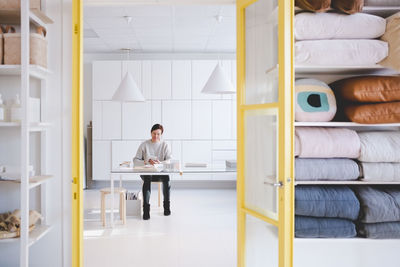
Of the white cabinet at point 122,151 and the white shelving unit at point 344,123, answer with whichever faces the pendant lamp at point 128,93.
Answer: the white cabinet

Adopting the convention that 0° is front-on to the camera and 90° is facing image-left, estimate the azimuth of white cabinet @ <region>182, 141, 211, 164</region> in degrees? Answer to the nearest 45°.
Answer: approximately 0°

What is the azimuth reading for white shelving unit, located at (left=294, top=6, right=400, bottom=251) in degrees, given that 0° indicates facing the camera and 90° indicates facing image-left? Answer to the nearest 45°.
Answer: approximately 0°

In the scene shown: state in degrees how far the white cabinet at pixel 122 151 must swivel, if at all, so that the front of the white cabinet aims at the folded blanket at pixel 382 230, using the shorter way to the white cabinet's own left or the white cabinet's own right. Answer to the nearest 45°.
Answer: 0° — it already faces it
